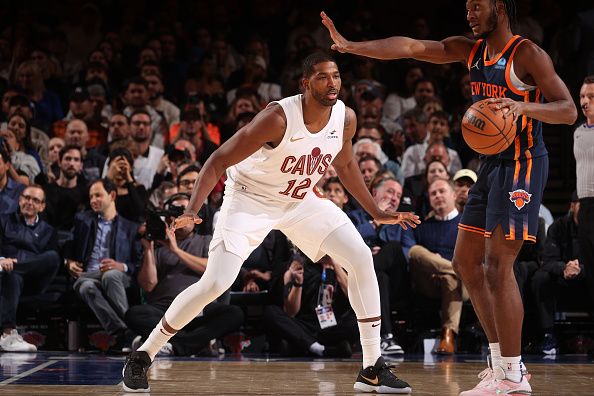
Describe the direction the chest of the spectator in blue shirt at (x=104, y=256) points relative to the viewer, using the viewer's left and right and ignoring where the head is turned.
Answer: facing the viewer

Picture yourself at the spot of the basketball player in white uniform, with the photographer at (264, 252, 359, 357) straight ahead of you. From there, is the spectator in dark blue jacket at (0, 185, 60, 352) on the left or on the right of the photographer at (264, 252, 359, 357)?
left

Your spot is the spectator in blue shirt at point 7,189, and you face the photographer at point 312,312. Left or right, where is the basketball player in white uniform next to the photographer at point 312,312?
right

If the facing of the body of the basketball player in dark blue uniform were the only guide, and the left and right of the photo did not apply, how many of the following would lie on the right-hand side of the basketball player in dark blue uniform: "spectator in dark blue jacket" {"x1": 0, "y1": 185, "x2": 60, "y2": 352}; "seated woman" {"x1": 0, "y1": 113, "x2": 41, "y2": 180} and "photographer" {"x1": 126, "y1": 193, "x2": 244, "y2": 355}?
3

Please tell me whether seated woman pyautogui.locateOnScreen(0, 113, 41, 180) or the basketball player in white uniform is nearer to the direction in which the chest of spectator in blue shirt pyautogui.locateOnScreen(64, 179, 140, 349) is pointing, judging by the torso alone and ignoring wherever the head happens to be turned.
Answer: the basketball player in white uniform

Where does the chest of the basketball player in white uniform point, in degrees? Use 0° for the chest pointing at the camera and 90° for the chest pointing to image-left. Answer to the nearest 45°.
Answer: approximately 315°

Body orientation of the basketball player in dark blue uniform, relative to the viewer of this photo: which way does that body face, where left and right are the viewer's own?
facing the viewer and to the left of the viewer

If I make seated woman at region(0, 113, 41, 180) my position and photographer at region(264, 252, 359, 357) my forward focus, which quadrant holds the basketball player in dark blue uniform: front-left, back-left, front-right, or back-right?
front-right

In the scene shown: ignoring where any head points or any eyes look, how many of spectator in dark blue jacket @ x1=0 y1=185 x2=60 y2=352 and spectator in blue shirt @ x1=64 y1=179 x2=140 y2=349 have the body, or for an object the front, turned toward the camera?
2

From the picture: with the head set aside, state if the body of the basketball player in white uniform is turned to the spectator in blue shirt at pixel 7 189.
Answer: no

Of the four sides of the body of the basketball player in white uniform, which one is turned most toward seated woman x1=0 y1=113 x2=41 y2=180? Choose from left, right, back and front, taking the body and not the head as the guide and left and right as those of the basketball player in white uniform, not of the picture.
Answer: back

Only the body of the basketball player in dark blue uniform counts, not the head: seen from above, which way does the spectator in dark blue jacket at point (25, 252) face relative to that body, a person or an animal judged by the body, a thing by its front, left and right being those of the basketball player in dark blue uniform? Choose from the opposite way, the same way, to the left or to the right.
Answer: to the left

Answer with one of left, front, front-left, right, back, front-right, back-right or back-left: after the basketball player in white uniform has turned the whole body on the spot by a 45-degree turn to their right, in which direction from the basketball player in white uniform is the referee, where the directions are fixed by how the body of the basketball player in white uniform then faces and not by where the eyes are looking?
back-left

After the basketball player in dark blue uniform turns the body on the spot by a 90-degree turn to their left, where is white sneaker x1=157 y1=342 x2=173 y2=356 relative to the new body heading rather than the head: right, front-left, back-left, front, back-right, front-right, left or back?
back

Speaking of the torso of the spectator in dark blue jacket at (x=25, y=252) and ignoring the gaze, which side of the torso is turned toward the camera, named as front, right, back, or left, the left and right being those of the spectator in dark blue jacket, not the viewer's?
front

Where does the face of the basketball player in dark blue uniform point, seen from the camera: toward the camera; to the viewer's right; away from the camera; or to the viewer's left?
to the viewer's left

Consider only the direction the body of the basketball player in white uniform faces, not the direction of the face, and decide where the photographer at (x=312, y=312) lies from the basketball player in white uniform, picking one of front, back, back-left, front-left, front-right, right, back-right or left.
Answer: back-left

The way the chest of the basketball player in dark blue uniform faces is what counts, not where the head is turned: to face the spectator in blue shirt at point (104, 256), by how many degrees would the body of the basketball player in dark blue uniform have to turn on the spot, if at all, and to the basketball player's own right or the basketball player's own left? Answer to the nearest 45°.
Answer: approximately 90° to the basketball player's own right
